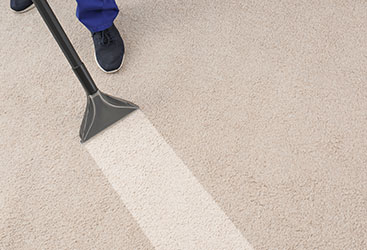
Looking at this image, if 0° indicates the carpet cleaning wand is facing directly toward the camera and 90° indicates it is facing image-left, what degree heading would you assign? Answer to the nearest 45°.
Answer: approximately 315°
